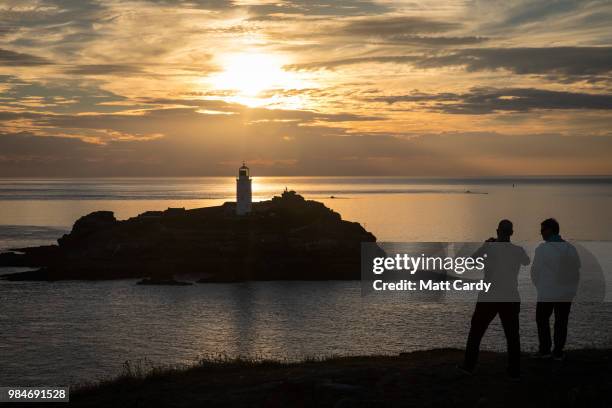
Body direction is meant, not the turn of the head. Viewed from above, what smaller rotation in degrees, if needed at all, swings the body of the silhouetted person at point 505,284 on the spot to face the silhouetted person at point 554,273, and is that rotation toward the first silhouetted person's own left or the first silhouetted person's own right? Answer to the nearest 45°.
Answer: approximately 90° to the first silhouetted person's own right

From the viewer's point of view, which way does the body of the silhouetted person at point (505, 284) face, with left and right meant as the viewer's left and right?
facing away from the viewer and to the left of the viewer

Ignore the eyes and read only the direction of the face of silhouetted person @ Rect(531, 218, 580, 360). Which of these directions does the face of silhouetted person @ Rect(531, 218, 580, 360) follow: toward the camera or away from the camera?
away from the camera
